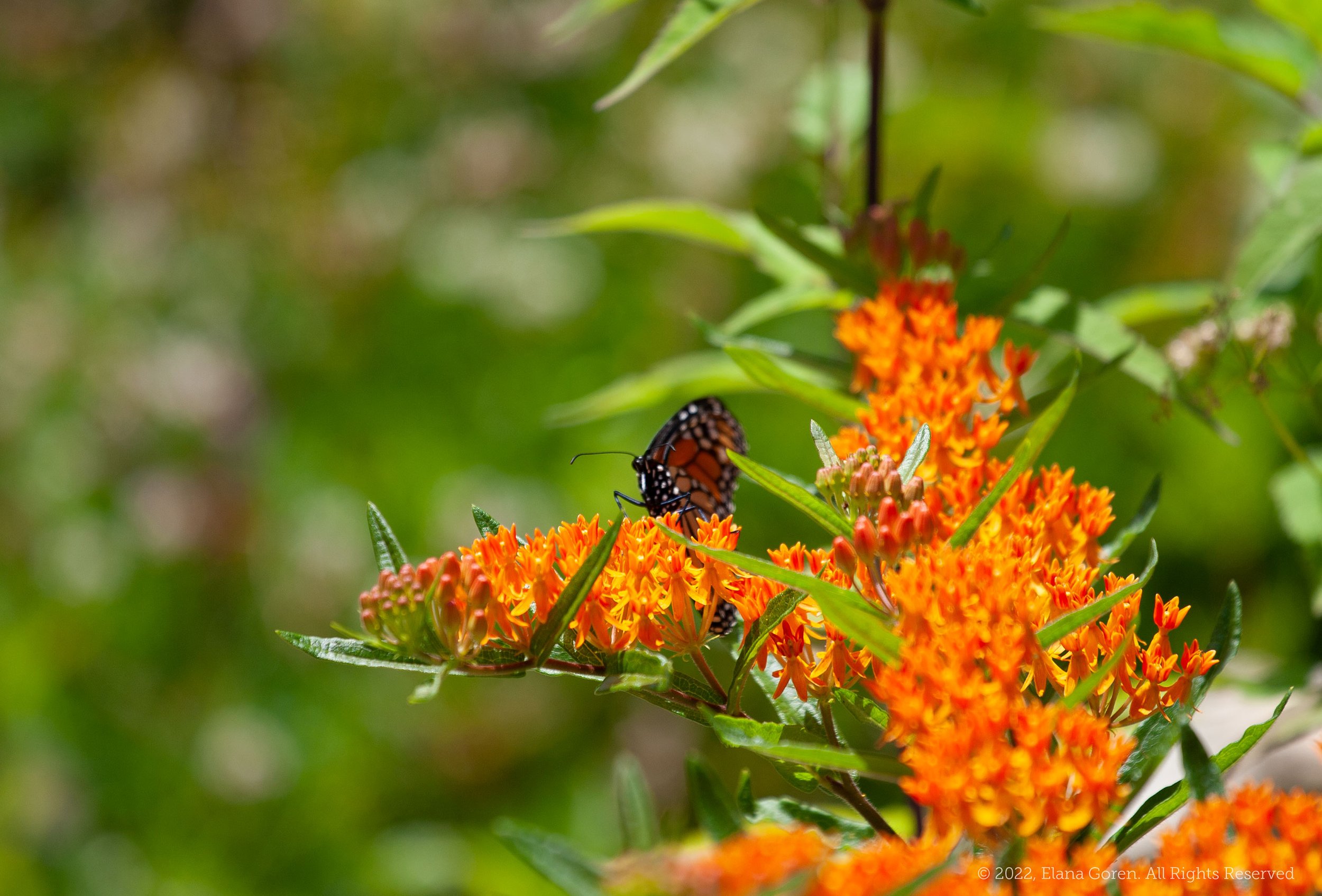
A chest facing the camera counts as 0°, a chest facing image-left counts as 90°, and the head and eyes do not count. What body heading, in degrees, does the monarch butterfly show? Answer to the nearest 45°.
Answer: approximately 90°
